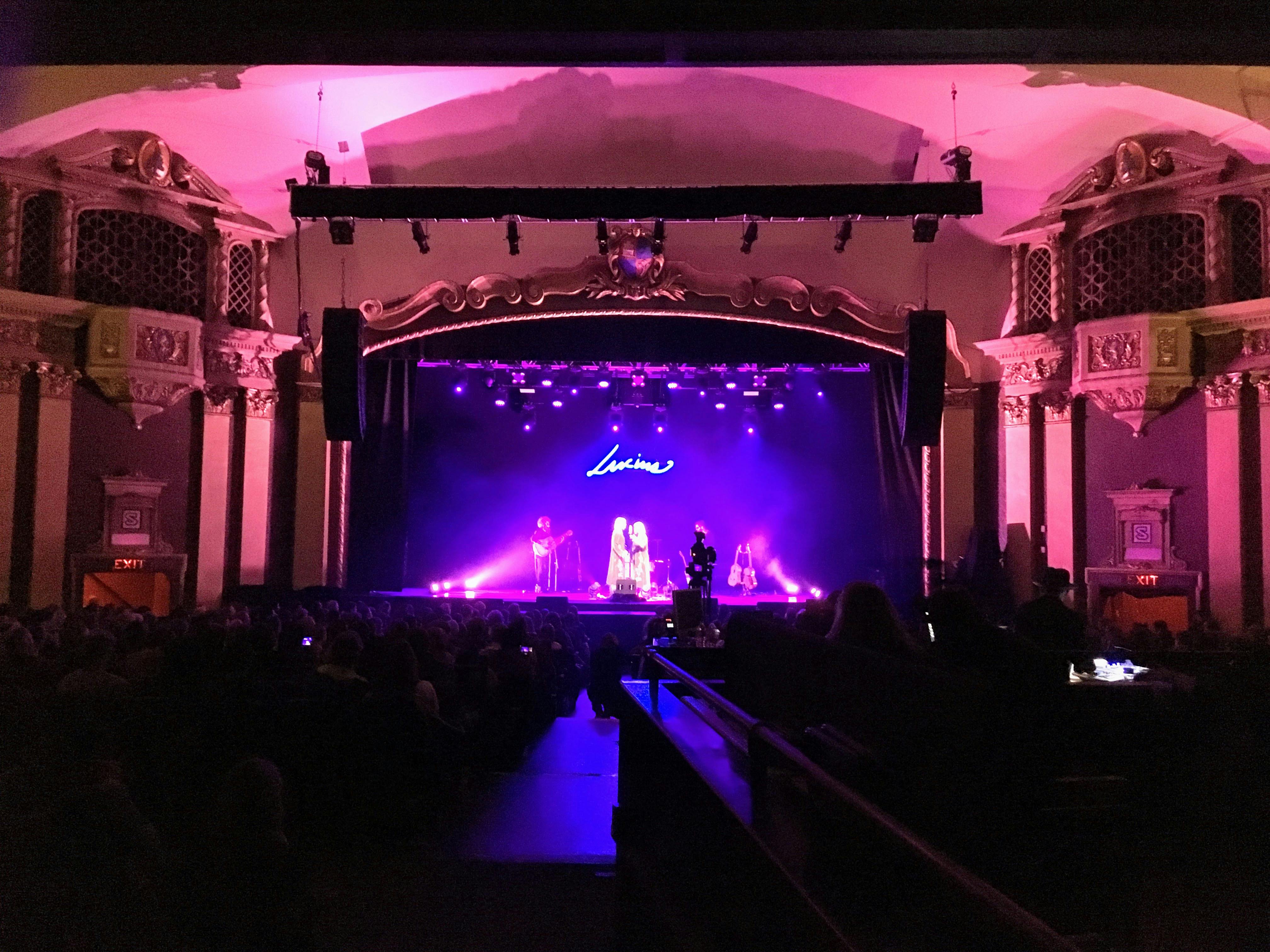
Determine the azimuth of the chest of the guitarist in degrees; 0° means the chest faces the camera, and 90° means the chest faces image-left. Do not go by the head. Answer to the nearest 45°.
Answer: approximately 315°

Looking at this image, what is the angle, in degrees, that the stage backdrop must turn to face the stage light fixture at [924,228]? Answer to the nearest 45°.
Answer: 0° — it already faces it

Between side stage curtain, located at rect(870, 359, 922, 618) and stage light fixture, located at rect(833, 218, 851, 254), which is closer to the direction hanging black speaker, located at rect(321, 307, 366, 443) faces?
the stage light fixture

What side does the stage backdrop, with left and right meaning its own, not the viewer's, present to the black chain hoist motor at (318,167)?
front

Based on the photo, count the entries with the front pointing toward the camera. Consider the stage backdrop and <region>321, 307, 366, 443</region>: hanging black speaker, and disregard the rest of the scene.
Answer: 2

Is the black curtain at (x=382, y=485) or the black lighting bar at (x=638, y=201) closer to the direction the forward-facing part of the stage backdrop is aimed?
the black lighting bar

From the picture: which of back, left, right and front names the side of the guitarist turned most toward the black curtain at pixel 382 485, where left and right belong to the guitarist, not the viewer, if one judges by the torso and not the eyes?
right

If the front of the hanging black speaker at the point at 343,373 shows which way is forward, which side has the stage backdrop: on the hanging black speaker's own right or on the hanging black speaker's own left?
on the hanging black speaker's own left

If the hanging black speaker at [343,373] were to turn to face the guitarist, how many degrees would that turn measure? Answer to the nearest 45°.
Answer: approximately 135° to its left

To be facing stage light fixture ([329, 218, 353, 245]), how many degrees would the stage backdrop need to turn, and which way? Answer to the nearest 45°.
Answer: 0° — it already faces it

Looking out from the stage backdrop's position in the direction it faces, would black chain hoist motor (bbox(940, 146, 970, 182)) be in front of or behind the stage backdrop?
in front

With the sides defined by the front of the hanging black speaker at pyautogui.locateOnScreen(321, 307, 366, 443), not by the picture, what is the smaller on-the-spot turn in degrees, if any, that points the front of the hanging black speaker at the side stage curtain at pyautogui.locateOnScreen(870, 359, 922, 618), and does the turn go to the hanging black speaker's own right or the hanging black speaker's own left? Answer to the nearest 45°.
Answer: approximately 90° to the hanging black speaker's own left

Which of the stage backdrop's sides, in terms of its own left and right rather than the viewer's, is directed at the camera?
front

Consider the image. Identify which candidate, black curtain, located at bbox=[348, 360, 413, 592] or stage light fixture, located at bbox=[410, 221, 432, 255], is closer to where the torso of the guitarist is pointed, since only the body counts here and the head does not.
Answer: the stage light fixture

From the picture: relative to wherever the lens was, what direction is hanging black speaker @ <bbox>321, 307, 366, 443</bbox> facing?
facing the viewer

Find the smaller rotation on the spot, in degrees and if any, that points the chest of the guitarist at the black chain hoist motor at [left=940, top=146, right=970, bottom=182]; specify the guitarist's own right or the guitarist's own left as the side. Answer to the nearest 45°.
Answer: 0° — they already face it

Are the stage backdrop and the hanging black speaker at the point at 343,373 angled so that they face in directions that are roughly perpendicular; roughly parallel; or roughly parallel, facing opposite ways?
roughly parallel

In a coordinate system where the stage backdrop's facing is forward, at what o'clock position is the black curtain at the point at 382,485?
The black curtain is roughly at 2 o'clock from the stage backdrop.
